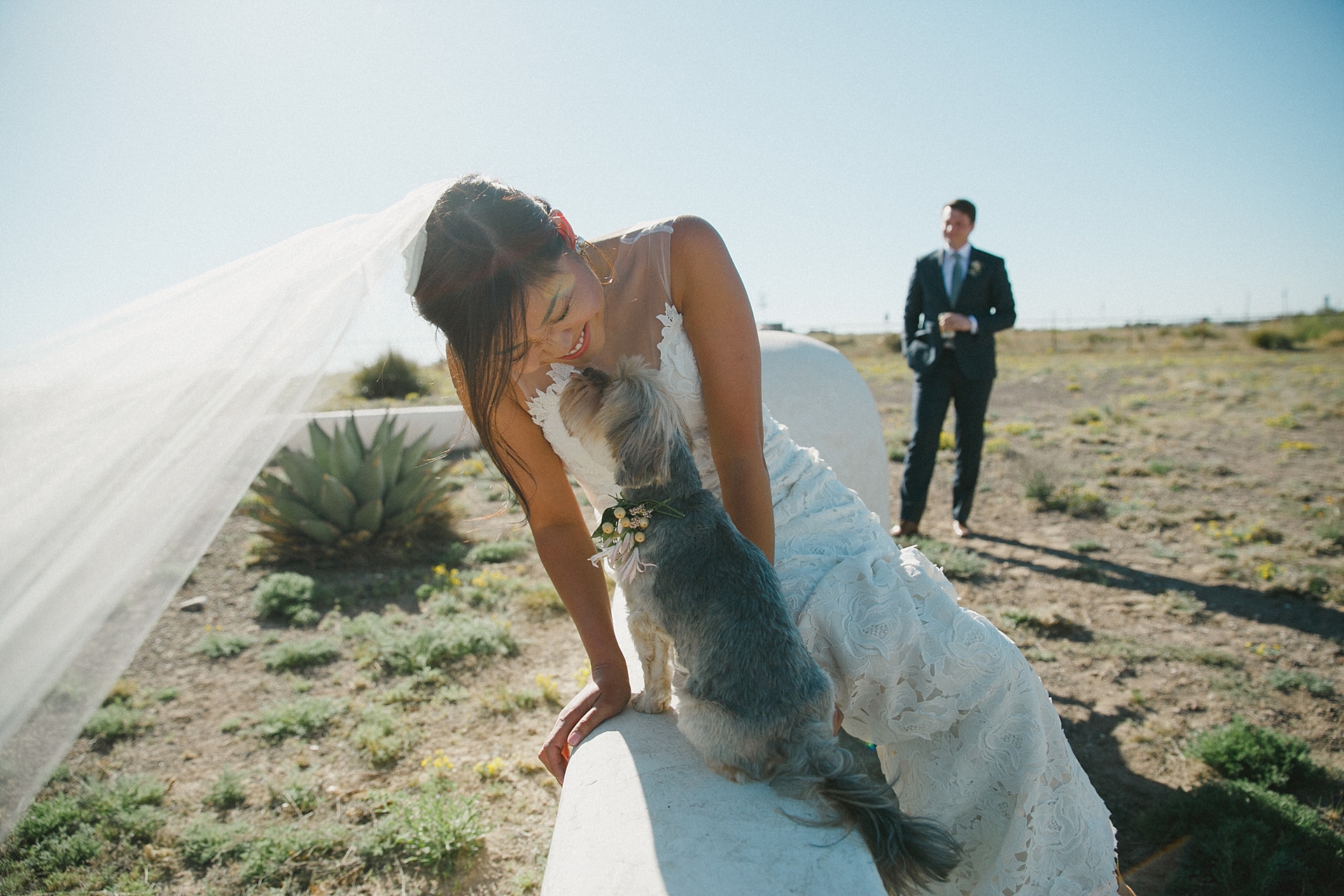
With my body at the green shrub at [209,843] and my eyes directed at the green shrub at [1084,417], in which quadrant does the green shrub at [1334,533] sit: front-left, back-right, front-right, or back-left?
front-right

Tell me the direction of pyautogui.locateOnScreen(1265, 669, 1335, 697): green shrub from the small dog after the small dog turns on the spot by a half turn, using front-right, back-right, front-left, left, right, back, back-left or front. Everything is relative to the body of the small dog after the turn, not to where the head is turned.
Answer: left

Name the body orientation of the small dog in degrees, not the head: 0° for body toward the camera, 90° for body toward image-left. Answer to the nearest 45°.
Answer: approximately 135°

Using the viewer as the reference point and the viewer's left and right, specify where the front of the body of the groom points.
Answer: facing the viewer

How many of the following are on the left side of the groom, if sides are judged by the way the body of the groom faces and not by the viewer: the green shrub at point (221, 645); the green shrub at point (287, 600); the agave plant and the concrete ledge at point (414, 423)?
0

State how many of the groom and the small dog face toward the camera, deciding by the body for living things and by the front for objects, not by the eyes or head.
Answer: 1

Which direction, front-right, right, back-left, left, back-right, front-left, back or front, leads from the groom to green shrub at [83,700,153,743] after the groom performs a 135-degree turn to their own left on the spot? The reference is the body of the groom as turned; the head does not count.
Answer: back

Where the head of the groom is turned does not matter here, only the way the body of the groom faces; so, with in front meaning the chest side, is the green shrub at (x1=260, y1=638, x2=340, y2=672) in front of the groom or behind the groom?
in front

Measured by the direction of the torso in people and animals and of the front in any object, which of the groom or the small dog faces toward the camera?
the groom

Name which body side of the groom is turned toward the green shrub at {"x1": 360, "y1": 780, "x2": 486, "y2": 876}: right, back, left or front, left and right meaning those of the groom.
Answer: front

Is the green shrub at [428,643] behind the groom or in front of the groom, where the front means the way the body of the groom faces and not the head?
in front

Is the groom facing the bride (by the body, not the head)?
yes

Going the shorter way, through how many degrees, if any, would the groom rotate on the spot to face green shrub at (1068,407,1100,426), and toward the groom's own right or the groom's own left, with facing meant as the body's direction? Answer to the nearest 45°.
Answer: approximately 180°

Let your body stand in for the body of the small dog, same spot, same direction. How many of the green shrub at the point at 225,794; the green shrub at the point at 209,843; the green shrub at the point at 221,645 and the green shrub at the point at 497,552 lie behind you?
0
